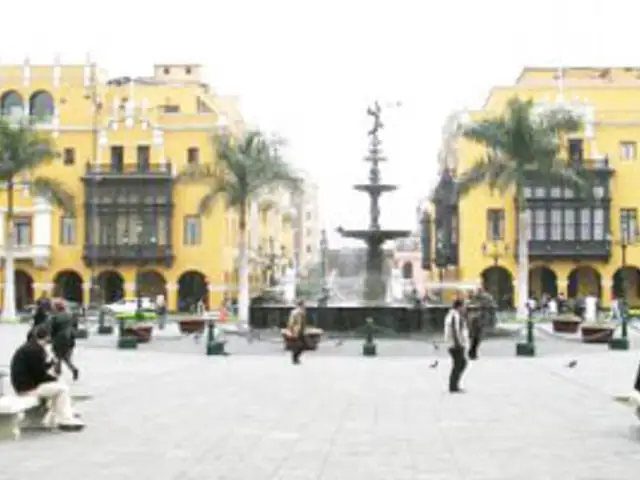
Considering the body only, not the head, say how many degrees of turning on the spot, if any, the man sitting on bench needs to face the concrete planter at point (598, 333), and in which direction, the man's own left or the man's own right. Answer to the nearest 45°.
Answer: approximately 45° to the man's own left

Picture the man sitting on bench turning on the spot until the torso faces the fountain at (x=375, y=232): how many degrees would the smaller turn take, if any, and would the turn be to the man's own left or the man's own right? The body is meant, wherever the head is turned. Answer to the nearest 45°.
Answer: approximately 90° to the man's own left

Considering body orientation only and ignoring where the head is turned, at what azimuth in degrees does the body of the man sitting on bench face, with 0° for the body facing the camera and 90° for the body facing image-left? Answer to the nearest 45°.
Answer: approximately 270°

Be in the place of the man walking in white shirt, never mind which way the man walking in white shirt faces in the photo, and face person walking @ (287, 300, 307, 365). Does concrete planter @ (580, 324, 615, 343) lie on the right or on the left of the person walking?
right

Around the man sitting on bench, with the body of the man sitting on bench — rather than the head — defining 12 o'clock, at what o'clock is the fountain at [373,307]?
The fountain is roughly at 10 o'clock from the man sitting on bench.

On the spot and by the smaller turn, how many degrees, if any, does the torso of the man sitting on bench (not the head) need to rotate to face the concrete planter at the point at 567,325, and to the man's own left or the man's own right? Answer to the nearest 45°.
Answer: approximately 45° to the man's own left
